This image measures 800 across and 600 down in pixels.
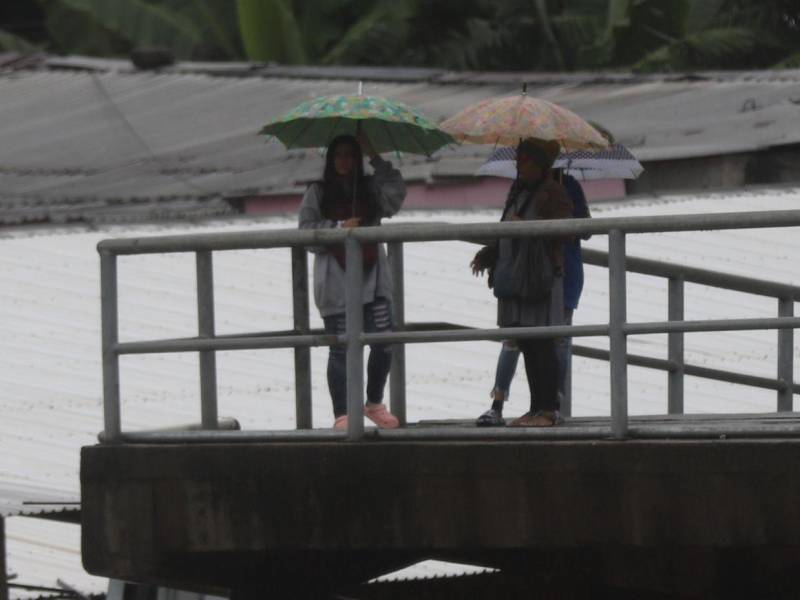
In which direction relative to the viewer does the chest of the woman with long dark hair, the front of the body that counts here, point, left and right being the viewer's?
facing the viewer
